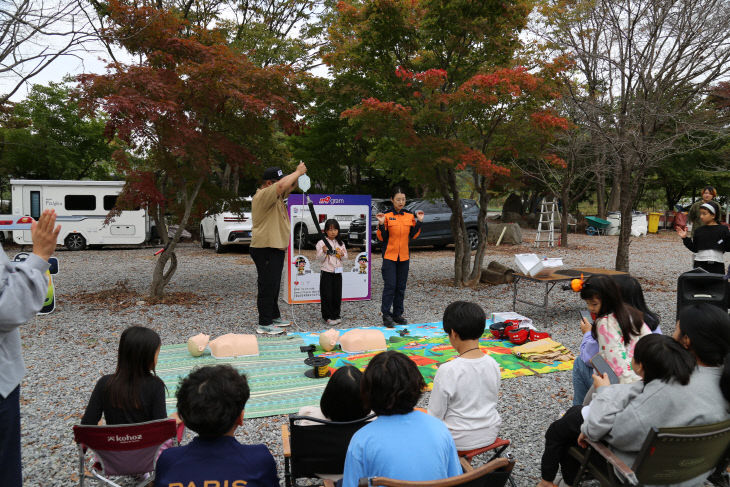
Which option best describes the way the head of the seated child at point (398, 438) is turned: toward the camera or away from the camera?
away from the camera

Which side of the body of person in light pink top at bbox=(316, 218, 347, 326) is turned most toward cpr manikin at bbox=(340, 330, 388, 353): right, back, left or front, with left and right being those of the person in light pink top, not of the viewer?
front

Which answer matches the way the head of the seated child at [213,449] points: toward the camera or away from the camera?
away from the camera

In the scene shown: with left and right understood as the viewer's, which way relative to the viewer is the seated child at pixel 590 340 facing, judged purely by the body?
facing to the left of the viewer

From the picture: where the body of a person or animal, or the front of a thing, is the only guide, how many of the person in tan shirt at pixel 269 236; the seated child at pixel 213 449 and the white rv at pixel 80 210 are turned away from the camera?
1

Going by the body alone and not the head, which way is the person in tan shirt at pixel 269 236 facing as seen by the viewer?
to the viewer's right

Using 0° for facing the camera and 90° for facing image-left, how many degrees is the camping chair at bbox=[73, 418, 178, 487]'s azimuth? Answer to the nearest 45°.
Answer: approximately 180°

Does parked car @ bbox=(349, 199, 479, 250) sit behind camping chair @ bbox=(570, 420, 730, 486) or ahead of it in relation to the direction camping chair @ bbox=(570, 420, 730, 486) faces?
ahead

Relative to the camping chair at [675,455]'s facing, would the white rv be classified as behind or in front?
in front

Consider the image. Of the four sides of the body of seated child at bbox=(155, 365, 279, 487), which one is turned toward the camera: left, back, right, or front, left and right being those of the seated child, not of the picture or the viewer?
back

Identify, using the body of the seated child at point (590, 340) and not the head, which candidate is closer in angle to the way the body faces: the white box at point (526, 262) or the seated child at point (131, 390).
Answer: the seated child

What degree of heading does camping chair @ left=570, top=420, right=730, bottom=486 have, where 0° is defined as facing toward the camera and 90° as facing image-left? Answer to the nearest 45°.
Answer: approximately 135°

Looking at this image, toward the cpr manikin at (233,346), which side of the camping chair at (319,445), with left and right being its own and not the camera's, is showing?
front

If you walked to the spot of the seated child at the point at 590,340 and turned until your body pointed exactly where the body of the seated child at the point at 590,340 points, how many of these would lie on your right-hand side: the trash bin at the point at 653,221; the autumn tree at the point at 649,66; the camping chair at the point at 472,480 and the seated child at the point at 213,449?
2
